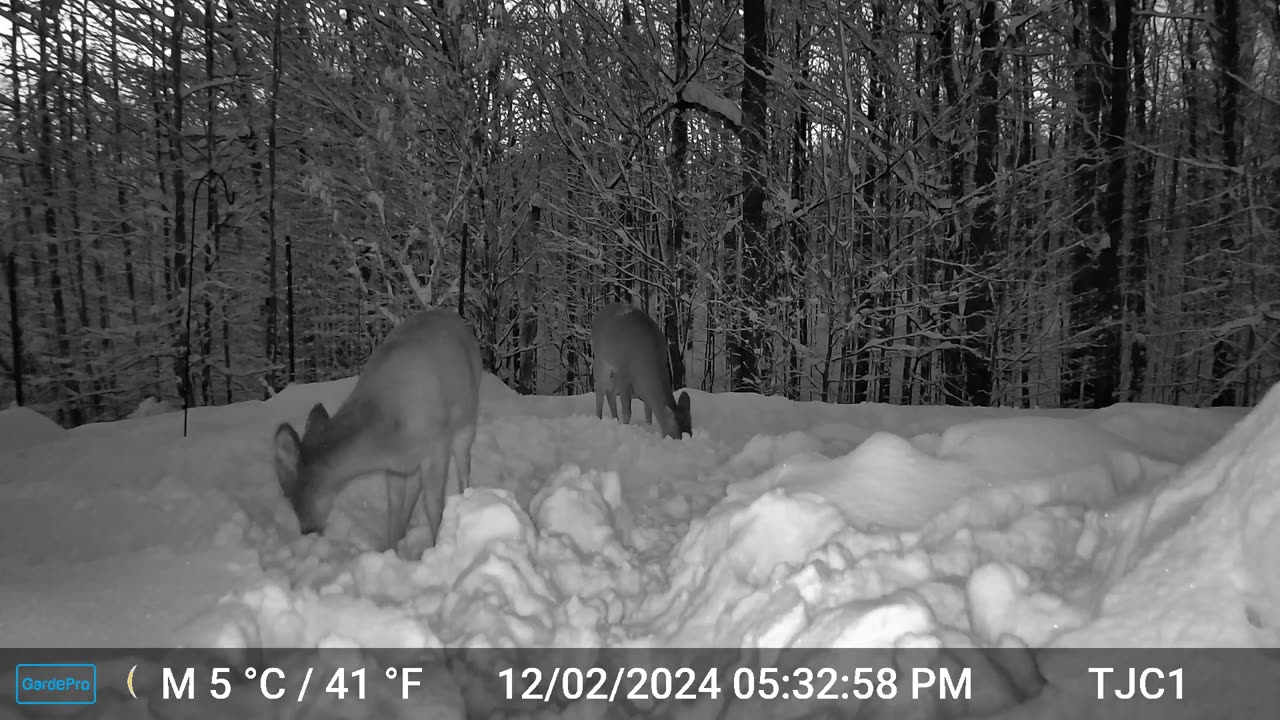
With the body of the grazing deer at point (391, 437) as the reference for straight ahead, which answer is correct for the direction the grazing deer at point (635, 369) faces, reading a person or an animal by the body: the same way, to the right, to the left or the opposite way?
to the left

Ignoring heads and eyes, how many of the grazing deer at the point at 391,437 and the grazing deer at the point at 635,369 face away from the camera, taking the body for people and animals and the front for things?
0

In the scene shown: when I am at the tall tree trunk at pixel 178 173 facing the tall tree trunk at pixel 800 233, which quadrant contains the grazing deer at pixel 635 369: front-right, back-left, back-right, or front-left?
front-right

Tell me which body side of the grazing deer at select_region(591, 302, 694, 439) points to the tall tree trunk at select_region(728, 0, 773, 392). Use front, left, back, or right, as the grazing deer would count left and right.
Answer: left

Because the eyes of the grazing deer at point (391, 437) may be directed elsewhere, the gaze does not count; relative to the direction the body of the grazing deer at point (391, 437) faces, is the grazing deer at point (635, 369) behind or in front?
behind

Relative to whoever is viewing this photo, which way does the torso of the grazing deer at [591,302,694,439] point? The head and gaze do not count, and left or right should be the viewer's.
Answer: facing the viewer and to the right of the viewer

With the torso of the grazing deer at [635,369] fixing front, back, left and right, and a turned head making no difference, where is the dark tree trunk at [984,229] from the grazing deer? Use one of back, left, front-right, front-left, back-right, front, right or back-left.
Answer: left

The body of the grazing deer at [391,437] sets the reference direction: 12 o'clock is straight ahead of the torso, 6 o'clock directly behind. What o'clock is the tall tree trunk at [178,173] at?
The tall tree trunk is roughly at 4 o'clock from the grazing deer.

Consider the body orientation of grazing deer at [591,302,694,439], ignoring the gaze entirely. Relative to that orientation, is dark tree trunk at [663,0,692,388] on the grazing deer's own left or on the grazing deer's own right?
on the grazing deer's own left

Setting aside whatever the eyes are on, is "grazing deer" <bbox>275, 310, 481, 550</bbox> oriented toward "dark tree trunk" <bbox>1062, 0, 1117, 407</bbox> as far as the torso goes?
no

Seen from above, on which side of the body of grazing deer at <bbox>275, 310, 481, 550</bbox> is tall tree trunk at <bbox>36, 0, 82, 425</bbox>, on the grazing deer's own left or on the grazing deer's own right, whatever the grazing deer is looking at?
on the grazing deer's own right

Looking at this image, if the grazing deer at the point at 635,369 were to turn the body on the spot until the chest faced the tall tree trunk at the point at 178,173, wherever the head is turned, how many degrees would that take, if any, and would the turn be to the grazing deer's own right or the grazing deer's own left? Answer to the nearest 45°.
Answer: approximately 180°

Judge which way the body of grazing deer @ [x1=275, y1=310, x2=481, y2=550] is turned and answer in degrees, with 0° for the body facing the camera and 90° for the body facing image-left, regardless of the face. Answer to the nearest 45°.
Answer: approximately 45°

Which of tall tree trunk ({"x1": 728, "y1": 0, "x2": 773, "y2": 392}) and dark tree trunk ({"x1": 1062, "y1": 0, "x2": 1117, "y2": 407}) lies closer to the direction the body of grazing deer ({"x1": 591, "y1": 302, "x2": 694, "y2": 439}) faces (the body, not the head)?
the dark tree trunk
